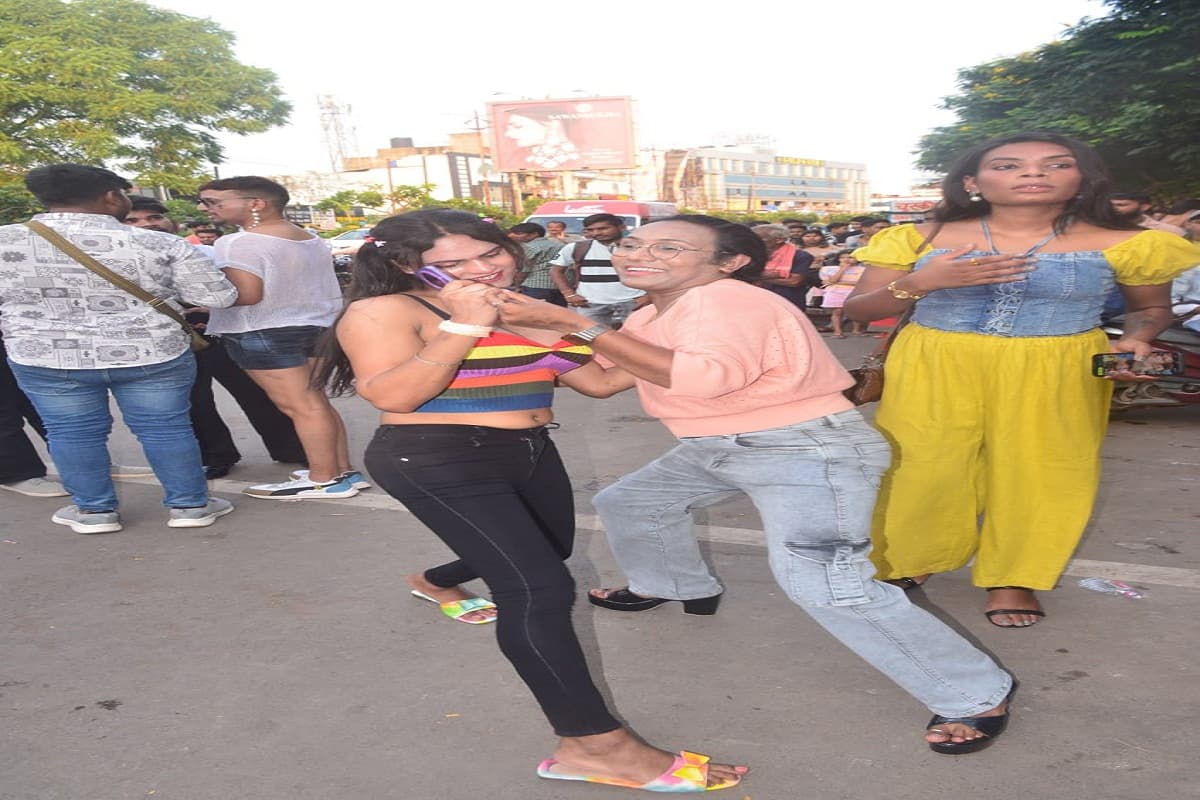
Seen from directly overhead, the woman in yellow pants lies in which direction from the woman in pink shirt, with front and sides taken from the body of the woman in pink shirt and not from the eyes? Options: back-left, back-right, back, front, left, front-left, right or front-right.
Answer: back

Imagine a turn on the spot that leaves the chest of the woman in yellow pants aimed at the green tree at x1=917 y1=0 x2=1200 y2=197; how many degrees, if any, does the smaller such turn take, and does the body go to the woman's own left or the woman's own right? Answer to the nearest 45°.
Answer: approximately 180°

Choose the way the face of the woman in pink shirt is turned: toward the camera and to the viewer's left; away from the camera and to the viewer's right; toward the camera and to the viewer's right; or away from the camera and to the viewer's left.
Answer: toward the camera and to the viewer's left

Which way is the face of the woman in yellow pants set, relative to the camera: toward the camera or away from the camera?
toward the camera

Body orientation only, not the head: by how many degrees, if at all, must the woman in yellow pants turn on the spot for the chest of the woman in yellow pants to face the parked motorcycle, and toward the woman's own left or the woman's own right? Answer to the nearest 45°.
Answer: approximately 180°

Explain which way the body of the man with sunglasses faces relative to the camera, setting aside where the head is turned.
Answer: to the viewer's left

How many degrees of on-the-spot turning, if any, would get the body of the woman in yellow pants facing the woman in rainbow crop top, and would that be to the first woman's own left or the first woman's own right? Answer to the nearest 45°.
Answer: approximately 45° to the first woman's own right

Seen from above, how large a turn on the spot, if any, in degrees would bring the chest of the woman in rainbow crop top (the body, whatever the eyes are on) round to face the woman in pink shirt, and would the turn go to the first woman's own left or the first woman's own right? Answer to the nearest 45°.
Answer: approximately 45° to the first woman's own left

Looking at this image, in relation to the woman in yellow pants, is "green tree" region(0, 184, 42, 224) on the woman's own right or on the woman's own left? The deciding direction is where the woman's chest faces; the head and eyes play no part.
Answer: on the woman's own right

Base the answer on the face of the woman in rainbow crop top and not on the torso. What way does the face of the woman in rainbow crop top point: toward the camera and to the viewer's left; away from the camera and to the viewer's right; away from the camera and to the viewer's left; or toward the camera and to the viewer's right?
toward the camera and to the viewer's right

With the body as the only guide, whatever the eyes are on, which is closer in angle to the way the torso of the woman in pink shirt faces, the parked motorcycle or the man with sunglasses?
the man with sunglasses

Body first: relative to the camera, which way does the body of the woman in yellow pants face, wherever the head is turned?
toward the camera
